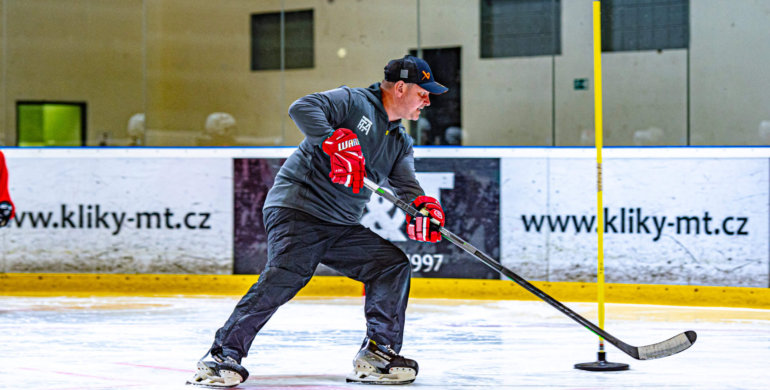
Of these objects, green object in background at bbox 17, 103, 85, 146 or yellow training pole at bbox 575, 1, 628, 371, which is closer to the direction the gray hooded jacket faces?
the yellow training pole

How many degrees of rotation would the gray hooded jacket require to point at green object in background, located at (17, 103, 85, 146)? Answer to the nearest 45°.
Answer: approximately 180°

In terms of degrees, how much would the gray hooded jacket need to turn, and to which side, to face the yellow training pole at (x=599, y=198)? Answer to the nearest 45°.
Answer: approximately 45° to its left

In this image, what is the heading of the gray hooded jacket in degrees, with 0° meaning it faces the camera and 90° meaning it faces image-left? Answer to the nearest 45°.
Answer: approximately 315°
